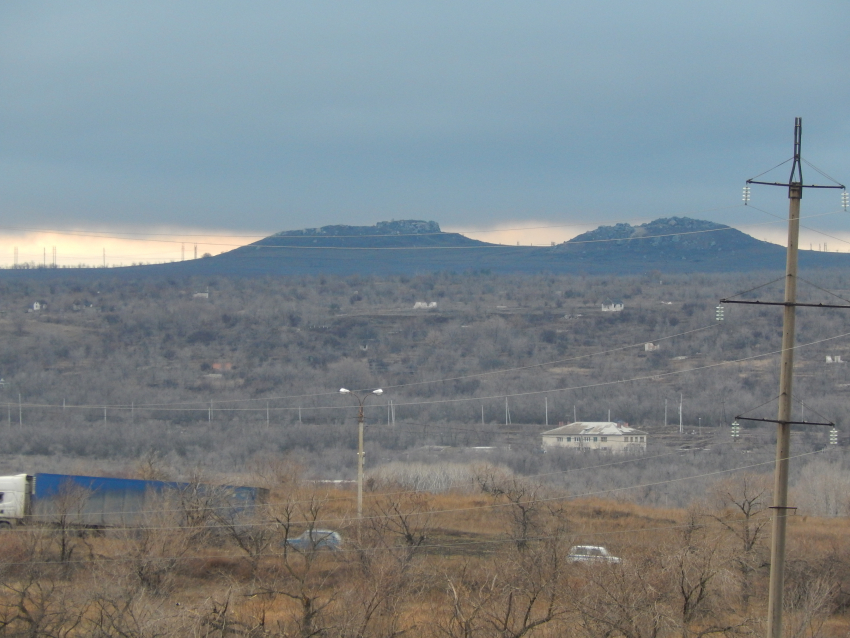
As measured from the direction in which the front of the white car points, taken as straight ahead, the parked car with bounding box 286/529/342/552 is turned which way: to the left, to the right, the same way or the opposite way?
the opposite way

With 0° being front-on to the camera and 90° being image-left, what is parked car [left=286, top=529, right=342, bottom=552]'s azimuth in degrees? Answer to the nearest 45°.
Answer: approximately 90°

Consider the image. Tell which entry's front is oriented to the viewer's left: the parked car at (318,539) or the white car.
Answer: the parked car

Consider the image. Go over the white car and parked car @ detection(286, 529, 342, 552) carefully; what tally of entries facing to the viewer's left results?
1

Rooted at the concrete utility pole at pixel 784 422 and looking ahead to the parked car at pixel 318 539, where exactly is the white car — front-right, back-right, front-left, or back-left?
front-right

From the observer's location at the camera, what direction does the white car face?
facing to the right of the viewer

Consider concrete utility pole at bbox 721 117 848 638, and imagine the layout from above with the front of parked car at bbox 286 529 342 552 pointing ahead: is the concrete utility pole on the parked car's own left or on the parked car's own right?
on the parked car's own left

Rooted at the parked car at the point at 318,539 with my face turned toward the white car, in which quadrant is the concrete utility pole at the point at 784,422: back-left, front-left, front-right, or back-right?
front-right

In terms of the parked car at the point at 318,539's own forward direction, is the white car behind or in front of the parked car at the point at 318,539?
behind

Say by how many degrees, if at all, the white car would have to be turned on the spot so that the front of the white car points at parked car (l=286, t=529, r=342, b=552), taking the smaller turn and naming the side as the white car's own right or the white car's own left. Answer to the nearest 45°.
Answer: approximately 180°
